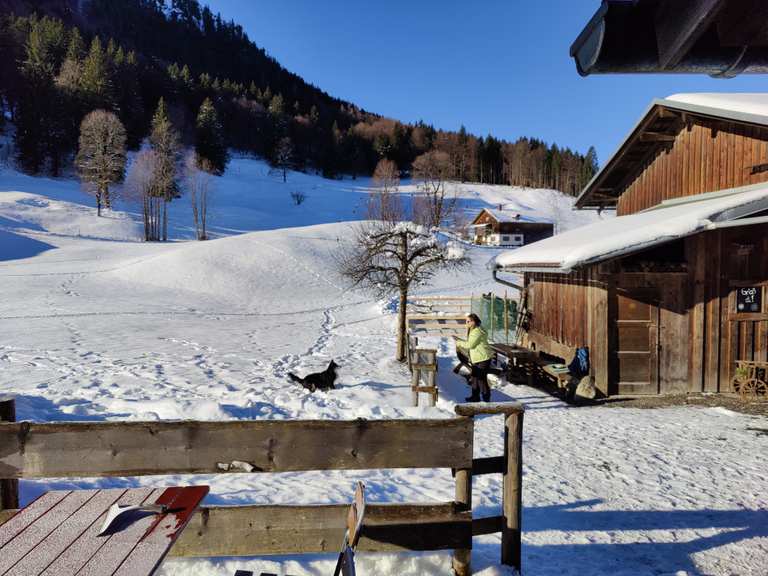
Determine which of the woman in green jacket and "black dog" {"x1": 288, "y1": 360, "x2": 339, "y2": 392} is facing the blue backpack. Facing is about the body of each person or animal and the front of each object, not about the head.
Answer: the black dog

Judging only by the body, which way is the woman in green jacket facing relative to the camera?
to the viewer's left

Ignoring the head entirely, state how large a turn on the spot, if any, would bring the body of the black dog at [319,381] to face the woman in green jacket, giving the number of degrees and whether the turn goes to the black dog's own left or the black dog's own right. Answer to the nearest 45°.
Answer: approximately 45° to the black dog's own right

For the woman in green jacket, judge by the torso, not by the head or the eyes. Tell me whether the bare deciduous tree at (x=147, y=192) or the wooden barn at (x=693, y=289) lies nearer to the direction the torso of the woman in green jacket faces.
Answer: the bare deciduous tree

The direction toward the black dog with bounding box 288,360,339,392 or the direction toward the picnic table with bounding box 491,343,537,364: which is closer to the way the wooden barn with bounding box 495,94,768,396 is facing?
the black dog

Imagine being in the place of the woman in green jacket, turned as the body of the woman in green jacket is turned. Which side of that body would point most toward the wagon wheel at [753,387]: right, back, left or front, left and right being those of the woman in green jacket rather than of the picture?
back

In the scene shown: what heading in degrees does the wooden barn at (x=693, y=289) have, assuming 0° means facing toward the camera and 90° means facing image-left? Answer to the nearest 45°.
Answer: approximately 0°

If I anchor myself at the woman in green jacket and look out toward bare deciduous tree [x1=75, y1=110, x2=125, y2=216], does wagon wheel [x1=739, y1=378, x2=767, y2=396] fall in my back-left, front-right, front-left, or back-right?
back-right

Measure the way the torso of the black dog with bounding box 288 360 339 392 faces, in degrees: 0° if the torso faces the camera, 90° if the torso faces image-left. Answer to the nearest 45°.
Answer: approximately 270°

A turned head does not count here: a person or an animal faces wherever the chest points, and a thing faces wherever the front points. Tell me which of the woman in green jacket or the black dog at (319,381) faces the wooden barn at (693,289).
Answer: the black dog

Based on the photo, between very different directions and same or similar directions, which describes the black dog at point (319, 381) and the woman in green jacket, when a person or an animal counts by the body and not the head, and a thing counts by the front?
very different directions
